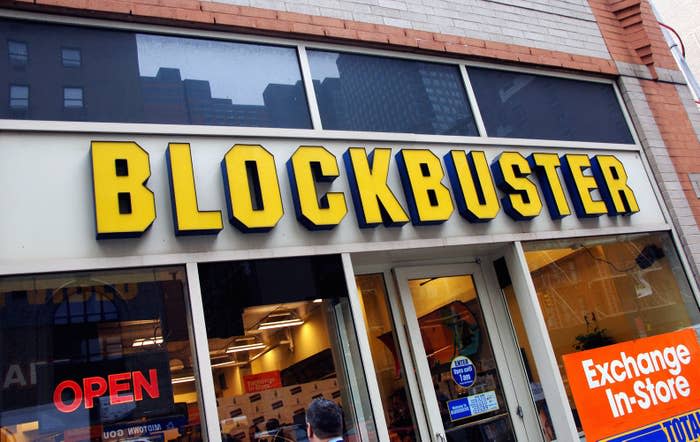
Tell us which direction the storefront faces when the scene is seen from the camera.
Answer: facing the viewer and to the right of the viewer

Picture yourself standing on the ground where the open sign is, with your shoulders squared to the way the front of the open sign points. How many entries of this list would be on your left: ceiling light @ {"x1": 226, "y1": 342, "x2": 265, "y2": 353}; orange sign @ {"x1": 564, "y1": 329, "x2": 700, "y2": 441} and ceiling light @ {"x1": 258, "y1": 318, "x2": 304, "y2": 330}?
3

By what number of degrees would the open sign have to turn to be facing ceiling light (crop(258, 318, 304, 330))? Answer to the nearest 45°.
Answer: approximately 90° to its left

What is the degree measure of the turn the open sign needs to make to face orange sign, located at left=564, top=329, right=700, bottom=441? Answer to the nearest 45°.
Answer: approximately 90° to its left

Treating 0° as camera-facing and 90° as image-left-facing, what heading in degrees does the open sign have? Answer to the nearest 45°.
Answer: approximately 0°
